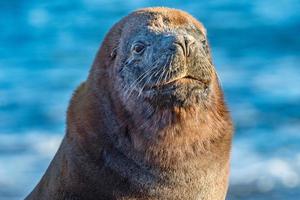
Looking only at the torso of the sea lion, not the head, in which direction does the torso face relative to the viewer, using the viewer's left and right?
facing the viewer and to the right of the viewer
